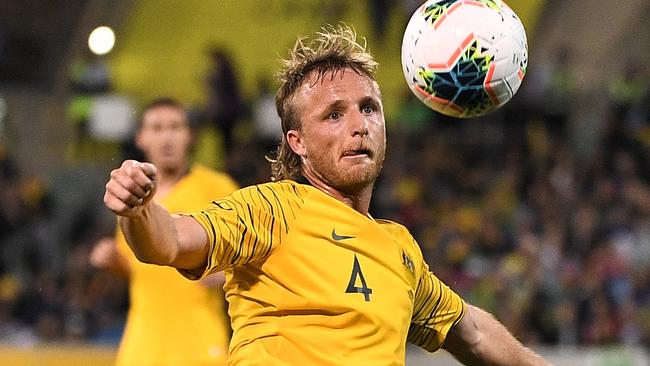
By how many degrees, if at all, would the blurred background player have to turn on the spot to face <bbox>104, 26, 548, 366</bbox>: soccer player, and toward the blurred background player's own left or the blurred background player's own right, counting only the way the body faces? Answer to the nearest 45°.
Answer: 0° — they already face them

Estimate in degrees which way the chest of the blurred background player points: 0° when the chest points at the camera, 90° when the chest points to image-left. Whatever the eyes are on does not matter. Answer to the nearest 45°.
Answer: approximately 0°

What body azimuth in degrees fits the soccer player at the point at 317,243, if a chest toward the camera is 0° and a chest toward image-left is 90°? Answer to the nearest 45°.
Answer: approximately 315°

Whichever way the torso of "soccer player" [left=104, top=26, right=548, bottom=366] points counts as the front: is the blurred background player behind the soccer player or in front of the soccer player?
behind
